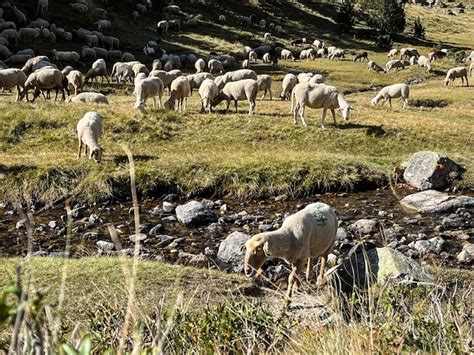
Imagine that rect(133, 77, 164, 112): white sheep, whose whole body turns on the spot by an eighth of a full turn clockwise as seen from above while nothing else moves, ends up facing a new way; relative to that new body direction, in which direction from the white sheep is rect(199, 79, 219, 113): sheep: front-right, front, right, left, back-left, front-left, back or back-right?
back

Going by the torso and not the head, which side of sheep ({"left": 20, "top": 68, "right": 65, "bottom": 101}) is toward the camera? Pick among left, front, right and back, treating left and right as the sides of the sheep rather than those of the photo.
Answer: left

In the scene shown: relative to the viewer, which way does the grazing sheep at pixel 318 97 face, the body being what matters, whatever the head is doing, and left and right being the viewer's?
facing to the right of the viewer

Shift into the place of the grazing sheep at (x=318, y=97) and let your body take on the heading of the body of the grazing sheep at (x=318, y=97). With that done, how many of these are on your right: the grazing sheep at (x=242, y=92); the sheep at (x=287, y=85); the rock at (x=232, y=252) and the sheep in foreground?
2

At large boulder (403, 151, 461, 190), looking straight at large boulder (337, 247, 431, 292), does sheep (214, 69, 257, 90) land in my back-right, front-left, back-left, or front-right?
back-right

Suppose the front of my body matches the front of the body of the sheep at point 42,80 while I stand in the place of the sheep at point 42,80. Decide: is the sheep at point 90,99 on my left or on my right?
on my left

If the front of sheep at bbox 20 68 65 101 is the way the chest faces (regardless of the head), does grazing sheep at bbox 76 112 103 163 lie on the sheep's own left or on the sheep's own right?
on the sheep's own left

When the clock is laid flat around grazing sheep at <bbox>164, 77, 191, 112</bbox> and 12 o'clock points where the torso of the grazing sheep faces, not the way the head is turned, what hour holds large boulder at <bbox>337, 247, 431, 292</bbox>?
The large boulder is roughly at 10 o'clock from the grazing sheep.

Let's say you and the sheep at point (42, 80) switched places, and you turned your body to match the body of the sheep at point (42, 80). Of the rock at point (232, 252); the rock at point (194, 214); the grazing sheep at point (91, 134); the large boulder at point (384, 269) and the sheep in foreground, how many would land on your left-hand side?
5

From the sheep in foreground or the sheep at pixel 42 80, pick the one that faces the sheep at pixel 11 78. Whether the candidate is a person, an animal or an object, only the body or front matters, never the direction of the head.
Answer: the sheep at pixel 42 80

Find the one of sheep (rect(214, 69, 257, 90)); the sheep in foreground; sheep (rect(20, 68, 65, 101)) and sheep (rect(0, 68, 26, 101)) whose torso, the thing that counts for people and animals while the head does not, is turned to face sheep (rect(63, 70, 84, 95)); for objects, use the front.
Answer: sheep (rect(214, 69, 257, 90))

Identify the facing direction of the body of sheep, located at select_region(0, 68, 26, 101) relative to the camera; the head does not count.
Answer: to the viewer's left

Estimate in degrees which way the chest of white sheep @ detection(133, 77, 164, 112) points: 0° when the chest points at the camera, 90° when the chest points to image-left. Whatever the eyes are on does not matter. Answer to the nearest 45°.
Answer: approximately 45°

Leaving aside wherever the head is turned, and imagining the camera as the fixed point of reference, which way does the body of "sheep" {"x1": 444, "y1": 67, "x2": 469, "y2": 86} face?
to the viewer's left

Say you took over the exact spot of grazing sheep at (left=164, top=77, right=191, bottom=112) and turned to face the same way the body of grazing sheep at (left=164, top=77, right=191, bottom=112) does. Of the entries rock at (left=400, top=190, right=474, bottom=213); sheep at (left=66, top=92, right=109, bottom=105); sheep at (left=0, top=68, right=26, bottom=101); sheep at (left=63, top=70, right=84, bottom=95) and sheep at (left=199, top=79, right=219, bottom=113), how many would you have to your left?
2
